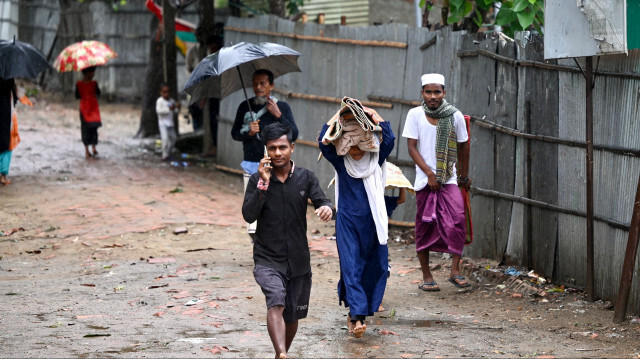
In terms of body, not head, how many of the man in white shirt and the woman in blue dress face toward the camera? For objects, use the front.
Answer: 2

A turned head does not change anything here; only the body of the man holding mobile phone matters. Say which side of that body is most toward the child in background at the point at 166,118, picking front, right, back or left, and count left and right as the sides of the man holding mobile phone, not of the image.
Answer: back

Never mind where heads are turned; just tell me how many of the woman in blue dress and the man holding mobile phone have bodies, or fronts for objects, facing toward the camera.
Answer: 2

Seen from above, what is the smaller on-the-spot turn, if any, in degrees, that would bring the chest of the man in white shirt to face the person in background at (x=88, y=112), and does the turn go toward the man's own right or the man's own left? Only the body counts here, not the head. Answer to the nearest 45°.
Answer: approximately 135° to the man's own right

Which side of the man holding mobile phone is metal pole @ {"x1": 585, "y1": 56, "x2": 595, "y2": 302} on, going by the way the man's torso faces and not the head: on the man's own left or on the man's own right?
on the man's own left

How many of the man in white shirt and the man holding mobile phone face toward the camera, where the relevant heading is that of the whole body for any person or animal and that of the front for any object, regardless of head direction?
2

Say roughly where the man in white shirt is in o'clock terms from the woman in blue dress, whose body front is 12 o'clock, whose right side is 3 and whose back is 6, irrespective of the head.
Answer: The man in white shirt is roughly at 7 o'clock from the woman in blue dress.

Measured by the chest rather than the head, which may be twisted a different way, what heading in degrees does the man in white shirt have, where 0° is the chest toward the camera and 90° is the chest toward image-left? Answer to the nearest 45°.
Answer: approximately 0°

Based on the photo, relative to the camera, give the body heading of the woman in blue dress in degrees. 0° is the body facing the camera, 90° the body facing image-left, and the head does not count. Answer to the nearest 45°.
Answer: approximately 0°
